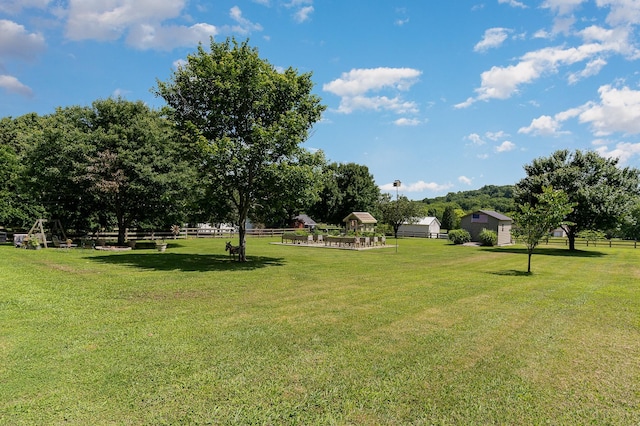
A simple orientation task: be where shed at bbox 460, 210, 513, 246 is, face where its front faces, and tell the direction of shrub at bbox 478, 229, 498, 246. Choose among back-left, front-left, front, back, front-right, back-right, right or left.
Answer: front-left

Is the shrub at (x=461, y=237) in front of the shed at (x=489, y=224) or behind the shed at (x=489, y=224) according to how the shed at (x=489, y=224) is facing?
in front

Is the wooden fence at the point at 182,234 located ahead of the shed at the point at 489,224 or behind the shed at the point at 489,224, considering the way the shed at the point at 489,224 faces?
ahead

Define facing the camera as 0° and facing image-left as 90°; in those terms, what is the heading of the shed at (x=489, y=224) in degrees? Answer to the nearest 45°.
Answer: approximately 45°

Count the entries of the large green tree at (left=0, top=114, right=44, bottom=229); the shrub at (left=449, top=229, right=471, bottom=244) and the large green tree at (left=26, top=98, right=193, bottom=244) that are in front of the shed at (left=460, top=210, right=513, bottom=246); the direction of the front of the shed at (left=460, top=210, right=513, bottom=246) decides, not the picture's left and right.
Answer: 3

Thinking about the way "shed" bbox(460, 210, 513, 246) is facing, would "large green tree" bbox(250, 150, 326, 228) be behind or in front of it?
in front

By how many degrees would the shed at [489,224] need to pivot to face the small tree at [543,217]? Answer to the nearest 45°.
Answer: approximately 45° to its left
